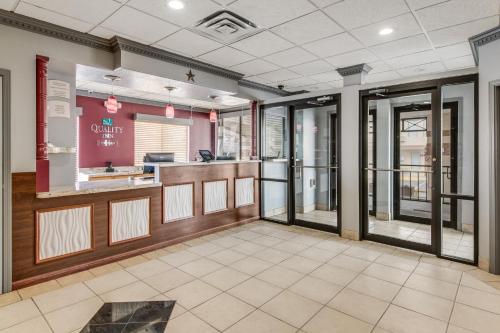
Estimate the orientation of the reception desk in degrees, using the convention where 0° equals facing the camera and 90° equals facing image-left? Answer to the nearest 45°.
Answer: approximately 315°

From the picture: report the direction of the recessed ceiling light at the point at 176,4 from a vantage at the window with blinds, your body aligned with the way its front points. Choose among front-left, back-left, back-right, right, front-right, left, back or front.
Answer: front-right

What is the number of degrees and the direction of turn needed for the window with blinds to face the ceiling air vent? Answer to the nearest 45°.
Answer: approximately 45° to its right

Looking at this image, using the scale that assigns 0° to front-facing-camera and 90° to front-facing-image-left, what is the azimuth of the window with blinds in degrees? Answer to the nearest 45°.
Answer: approximately 315°

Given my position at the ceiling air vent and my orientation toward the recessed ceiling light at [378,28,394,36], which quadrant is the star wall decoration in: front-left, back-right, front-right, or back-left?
back-left
